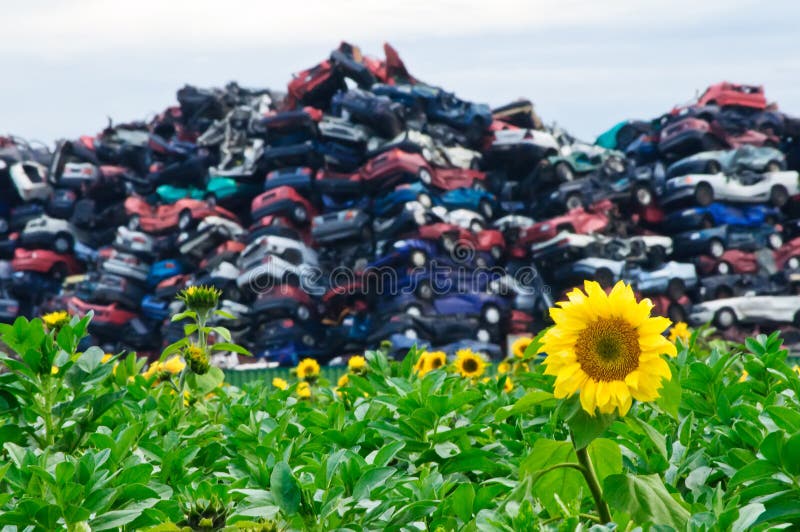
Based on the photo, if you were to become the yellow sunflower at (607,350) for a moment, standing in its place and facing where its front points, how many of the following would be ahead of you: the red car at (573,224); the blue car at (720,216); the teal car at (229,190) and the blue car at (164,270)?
0

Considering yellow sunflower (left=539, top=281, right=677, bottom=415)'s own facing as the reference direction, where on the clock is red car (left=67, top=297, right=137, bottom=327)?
The red car is roughly at 5 o'clock from the yellow sunflower.

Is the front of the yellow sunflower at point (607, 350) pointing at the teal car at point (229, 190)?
no

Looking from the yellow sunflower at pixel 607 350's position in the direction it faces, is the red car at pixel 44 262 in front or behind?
behind

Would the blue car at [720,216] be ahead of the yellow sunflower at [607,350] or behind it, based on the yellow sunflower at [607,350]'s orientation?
behind

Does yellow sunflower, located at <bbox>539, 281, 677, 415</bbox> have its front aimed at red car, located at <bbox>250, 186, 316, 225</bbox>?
no

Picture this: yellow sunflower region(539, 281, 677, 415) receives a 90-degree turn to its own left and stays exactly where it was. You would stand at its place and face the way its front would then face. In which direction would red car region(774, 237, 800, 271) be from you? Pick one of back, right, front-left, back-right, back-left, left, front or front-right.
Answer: left

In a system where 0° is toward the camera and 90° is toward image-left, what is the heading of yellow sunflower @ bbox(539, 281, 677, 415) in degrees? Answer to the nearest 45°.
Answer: approximately 0°

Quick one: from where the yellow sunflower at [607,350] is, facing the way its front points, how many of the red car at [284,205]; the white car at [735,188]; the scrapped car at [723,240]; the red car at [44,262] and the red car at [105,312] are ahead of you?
0

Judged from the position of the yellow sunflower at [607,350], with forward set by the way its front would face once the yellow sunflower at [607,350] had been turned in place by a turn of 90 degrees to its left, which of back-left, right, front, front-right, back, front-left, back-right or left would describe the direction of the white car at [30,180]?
back-left

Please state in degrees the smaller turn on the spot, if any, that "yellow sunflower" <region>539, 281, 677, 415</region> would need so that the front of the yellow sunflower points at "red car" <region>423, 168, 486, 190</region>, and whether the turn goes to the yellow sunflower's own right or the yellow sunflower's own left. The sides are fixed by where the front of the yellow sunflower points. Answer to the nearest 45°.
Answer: approximately 180°

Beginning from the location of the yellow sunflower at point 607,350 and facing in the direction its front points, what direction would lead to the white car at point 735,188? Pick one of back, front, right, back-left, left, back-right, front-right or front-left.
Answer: back

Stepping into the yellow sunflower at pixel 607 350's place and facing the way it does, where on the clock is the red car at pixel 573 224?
The red car is roughly at 6 o'clock from the yellow sunflower.

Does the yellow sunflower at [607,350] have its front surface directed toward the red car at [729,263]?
no

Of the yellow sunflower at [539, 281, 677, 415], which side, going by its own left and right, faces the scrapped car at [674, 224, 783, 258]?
back

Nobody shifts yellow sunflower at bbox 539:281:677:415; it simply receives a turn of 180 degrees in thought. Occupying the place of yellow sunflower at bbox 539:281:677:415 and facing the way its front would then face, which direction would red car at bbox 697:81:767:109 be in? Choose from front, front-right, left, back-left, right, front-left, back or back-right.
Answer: front

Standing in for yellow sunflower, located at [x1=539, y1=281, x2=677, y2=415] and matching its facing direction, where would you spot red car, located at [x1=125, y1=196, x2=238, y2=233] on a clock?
The red car is roughly at 5 o'clock from the yellow sunflower.

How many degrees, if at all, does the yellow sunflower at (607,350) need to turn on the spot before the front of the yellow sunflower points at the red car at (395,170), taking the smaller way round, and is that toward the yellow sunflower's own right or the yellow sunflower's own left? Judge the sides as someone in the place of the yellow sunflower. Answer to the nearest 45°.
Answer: approximately 180°
